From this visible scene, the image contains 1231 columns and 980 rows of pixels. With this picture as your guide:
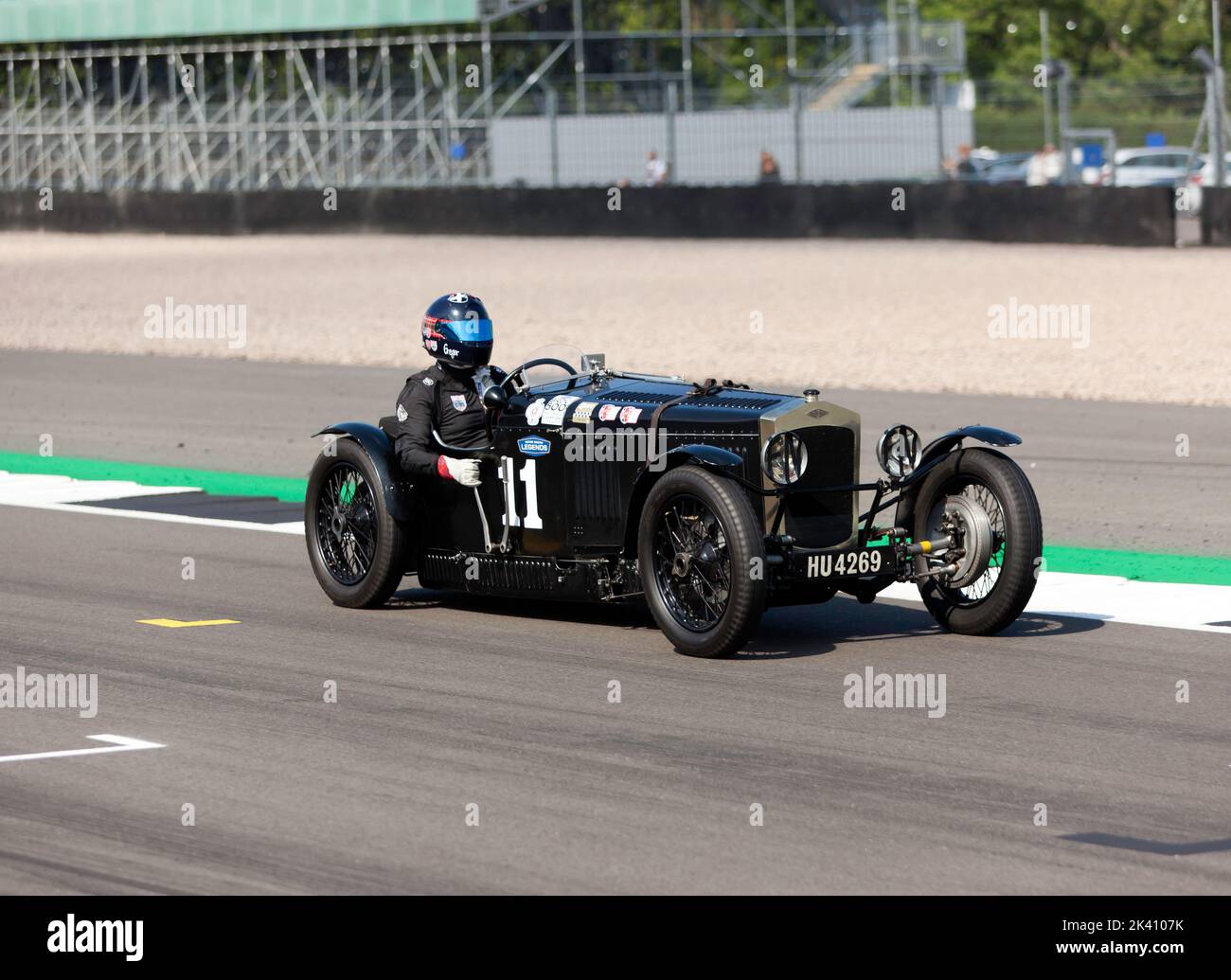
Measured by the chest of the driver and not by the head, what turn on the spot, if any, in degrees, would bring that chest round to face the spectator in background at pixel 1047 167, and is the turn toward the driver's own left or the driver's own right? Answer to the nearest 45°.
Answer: approximately 135° to the driver's own left

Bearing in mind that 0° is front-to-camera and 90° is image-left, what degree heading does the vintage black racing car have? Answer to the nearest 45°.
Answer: approximately 315°

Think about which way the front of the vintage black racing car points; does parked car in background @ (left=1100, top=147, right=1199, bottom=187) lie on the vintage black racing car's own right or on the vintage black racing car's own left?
on the vintage black racing car's own left

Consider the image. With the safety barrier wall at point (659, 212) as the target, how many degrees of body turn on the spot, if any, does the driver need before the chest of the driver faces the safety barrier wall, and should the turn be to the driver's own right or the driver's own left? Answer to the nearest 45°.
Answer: approximately 135° to the driver's own left

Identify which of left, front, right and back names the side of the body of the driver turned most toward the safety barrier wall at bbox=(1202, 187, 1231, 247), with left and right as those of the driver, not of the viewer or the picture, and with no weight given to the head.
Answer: left

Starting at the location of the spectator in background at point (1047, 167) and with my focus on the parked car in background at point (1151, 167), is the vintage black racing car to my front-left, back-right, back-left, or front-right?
back-right

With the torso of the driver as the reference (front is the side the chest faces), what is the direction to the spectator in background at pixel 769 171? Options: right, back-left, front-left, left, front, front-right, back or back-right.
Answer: back-left

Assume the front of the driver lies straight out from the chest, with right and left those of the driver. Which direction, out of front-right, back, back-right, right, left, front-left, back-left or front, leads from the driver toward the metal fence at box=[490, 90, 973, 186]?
back-left

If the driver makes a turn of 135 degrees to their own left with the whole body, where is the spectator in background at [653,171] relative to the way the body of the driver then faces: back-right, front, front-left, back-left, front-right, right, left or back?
front

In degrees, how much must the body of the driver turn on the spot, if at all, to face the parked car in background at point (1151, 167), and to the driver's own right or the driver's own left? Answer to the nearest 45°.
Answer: approximately 90° to the driver's own left
